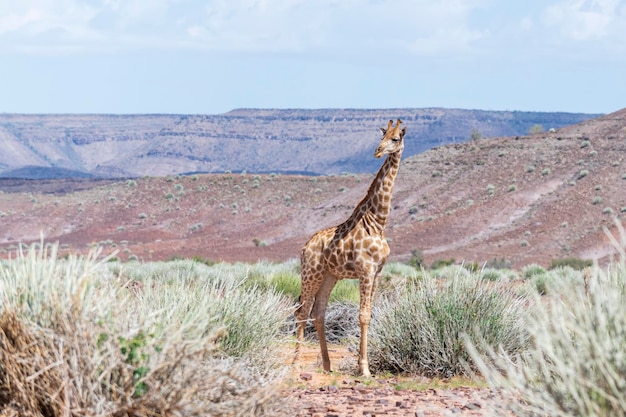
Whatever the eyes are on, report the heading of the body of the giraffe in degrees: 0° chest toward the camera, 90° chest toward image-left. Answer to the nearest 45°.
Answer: approximately 315°

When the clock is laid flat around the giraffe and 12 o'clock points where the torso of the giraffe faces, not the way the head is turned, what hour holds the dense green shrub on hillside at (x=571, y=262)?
The dense green shrub on hillside is roughly at 8 o'clock from the giraffe.

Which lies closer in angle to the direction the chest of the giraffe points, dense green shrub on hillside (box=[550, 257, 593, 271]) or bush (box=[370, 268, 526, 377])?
the bush

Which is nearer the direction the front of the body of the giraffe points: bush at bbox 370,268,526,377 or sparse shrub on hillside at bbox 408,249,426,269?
the bush

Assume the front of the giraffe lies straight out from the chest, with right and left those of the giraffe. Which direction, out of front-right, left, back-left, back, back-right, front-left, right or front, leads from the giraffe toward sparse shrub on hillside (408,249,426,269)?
back-left

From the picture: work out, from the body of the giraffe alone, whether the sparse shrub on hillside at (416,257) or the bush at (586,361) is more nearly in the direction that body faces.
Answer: the bush
